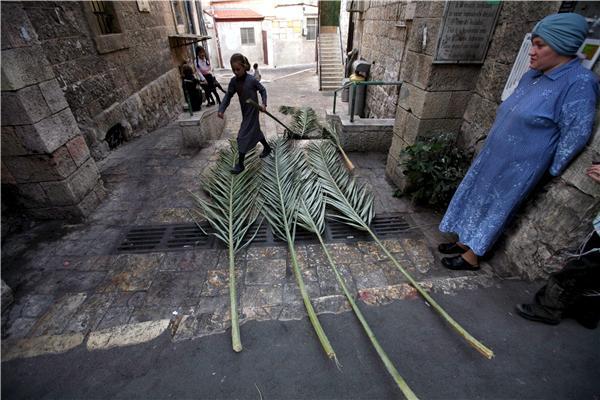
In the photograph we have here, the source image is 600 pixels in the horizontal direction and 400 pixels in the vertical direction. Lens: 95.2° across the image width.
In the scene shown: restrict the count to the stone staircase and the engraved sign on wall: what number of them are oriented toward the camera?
2

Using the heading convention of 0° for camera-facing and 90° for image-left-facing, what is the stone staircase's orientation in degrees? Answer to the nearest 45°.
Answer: approximately 0°

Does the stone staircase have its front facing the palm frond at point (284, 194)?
yes

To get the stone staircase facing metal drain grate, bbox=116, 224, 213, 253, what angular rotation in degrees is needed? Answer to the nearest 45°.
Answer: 0° — it already faces it

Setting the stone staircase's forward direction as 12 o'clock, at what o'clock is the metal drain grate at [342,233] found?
The metal drain grate is roughly at 12 o'clock from the stone staircase.

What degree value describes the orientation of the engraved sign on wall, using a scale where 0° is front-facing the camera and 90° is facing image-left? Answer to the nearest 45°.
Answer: approximately 0°

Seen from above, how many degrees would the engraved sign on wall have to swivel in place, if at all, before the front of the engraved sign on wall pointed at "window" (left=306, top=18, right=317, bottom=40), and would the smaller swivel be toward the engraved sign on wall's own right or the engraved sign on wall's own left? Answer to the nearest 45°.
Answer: approximately 135° to the engraved sign on wall's own right

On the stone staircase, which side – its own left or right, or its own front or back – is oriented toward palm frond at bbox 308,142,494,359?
front

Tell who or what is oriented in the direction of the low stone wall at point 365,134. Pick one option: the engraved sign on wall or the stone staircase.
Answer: the stone staircase
